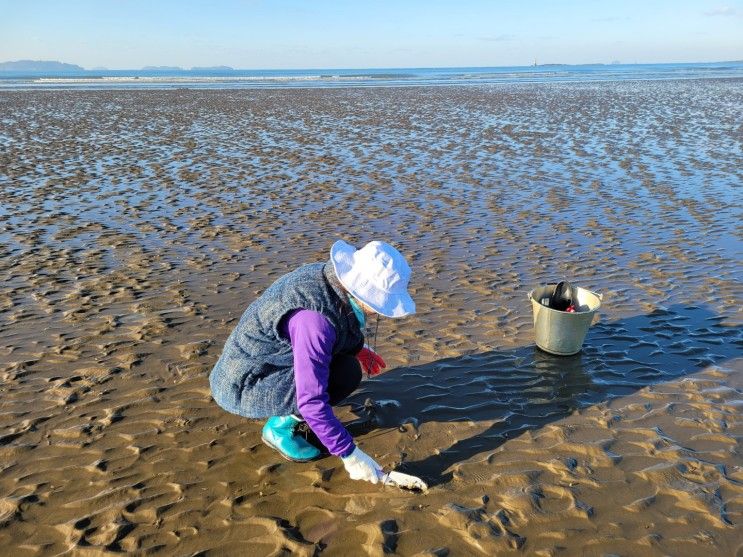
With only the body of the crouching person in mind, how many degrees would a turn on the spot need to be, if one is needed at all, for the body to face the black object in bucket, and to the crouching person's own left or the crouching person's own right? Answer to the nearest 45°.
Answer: approximately 45° to the crouching person's own left

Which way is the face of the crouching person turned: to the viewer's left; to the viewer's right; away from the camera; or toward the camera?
to the viewer's right

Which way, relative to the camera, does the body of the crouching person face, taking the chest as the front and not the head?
to the viewer's right

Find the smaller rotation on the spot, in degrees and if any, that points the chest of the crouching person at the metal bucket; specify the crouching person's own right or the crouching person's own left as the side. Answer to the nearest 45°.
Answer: approximately 45° to the crouching person's own left
